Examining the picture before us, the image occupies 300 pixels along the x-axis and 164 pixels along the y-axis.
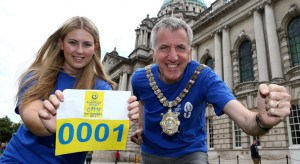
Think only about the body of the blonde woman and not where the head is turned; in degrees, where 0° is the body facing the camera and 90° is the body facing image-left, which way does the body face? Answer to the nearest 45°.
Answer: approximately 315°
